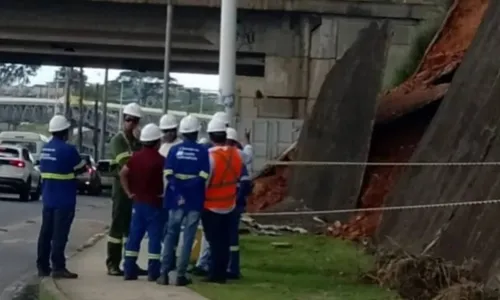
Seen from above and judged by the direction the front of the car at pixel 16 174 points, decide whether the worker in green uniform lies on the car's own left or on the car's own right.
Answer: on the car's own right

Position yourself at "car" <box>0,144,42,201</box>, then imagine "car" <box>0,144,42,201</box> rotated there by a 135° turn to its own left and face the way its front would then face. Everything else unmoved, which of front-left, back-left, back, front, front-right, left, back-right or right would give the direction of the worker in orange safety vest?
left

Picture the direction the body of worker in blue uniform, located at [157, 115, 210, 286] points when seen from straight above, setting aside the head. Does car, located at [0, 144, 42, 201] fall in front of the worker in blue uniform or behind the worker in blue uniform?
in front

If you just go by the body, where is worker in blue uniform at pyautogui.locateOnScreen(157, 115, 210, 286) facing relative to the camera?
away from the camera

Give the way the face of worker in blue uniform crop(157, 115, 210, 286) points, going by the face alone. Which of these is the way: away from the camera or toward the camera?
away from the camera

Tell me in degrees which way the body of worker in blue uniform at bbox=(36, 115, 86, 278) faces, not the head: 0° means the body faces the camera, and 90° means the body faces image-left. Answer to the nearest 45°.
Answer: approximately 225°
